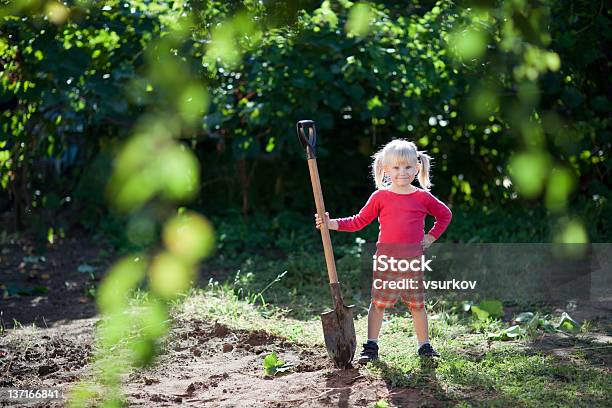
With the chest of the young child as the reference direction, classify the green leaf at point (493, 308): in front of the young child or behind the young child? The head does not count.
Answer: behind

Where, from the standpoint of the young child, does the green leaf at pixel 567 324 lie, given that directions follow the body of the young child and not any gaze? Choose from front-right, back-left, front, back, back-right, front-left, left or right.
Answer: back-left

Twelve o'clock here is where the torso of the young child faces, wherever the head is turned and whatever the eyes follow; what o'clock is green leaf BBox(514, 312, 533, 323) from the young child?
The green leaf is roughly at 7 o'clock from the young child.

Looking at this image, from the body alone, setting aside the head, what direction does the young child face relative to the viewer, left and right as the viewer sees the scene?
facing the viewer

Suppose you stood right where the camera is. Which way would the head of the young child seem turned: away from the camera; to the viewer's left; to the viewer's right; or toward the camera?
toward the camera

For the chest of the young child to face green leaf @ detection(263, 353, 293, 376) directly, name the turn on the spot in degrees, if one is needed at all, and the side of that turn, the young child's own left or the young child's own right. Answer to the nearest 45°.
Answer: approximately 90° to the young child's own right

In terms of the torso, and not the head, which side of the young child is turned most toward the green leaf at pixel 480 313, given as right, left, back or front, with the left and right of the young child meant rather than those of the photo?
back

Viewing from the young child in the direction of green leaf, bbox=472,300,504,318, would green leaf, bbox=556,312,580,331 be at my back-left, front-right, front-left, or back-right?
front-right

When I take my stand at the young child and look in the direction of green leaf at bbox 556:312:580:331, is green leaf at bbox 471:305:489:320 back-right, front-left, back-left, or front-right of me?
front-left

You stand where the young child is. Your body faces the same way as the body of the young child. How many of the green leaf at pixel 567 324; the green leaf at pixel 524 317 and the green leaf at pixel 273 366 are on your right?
1
